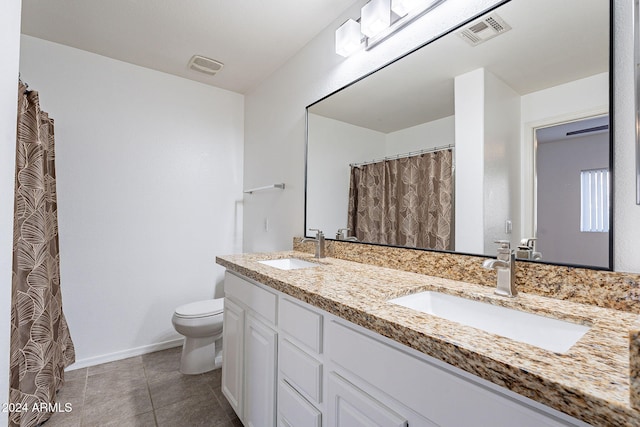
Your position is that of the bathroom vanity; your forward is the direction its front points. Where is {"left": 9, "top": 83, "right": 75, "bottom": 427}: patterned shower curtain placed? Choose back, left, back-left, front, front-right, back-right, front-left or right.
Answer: front-right

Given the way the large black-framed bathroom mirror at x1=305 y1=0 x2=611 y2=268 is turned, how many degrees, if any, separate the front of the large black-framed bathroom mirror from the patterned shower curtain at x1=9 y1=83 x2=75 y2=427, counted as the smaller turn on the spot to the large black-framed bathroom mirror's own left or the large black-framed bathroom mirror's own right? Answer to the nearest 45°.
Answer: approximately 45° to the large black-framed bathroom mirror's own right

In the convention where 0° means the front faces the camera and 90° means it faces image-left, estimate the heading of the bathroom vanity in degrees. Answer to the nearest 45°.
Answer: approximately 45°

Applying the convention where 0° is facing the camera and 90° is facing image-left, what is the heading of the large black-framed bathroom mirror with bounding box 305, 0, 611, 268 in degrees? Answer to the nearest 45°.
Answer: approximately 45°
